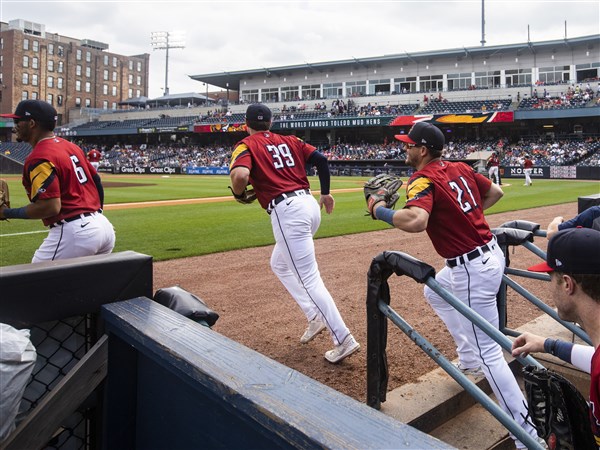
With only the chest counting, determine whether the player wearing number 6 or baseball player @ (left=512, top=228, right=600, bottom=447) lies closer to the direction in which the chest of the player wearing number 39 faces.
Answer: the player wearing number 6

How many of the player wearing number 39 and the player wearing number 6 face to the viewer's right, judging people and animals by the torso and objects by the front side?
0

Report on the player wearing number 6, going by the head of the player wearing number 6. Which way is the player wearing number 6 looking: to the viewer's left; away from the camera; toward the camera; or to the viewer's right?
to the viewer's left

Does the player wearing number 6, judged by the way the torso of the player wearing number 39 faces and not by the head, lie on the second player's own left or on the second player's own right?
on the second player's own left

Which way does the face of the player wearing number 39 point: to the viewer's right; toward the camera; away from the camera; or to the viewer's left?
away from the camera

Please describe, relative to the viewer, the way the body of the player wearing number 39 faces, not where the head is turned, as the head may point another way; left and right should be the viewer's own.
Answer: facing away from the viewer and to the left of the viewer
